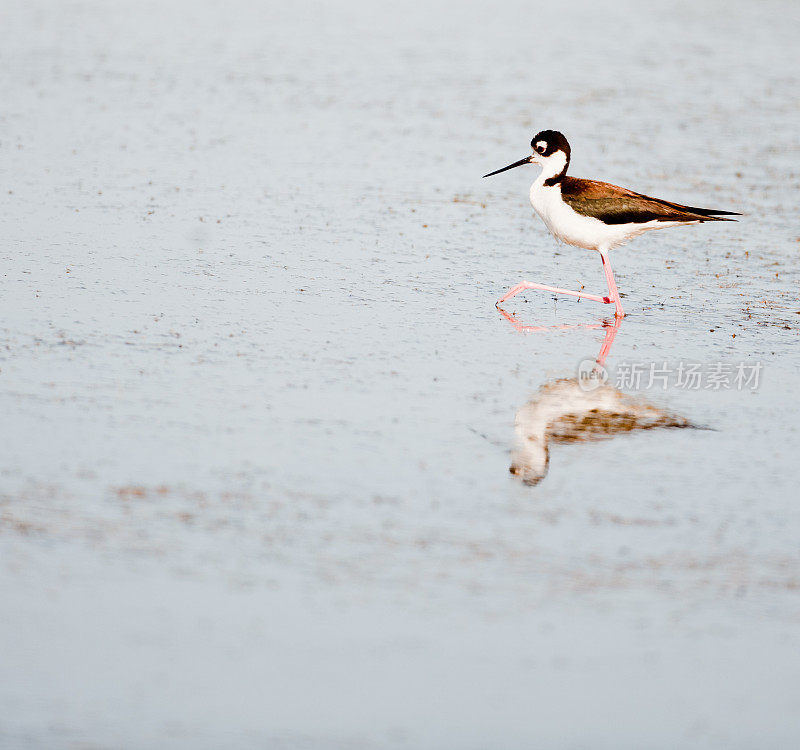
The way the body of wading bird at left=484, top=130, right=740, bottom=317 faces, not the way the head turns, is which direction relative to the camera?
to the viewer's left
